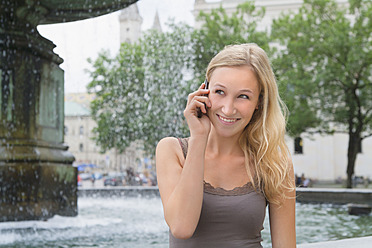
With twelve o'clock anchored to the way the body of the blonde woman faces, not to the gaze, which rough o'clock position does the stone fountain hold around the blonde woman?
The stone fountain is roughly at 5 o'clock from the blonde woman.

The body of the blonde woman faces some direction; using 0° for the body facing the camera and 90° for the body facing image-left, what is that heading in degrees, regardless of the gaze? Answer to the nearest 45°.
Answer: approximately 0°
